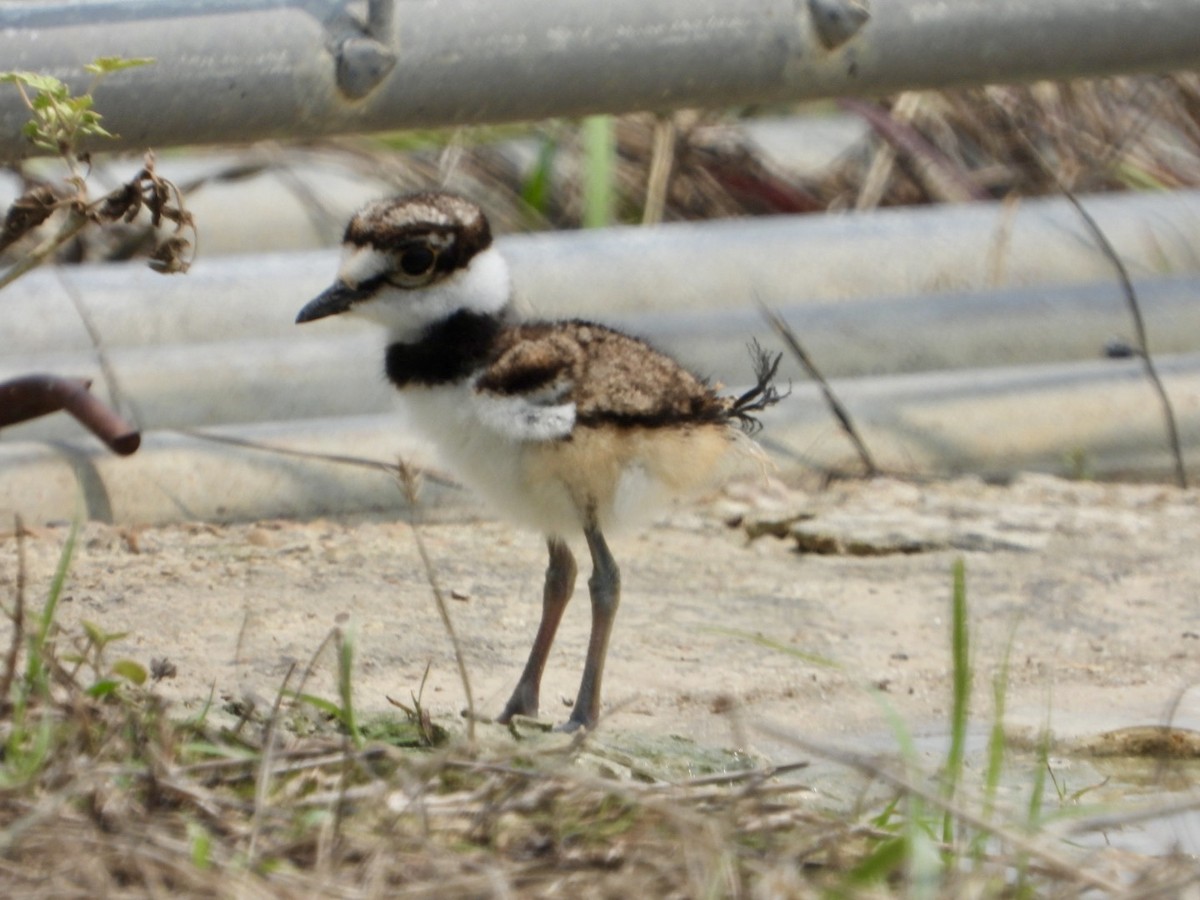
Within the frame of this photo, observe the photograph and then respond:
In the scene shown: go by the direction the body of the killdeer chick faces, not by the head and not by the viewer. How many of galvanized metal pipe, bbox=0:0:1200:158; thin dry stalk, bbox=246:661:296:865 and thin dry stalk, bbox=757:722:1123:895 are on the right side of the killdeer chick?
1

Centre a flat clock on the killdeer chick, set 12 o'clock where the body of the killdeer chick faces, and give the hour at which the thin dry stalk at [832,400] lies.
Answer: The thin dry stalk is roughly at 4 o'clock from the killdeer chick.

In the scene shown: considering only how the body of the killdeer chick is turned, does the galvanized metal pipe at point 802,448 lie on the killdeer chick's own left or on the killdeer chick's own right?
on the killdeer chick's own right

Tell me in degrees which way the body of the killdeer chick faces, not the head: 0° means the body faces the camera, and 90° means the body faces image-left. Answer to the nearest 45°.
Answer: approximately 90°

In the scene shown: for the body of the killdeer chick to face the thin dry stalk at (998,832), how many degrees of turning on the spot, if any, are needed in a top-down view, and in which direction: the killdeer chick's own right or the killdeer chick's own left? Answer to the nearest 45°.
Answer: approximately 135° to the killdeer chick's own left

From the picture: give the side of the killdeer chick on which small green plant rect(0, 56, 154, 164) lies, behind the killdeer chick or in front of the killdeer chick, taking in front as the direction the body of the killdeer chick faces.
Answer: in front

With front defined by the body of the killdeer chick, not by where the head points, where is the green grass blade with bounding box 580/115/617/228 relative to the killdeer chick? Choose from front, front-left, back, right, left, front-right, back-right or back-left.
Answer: right

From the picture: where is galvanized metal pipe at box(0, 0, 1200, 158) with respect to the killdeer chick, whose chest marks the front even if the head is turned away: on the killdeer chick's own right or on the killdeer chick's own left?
on the killdeer chick's own right

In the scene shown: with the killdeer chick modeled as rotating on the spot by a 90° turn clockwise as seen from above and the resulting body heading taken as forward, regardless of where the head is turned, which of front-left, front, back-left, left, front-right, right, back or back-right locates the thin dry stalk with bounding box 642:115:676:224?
front

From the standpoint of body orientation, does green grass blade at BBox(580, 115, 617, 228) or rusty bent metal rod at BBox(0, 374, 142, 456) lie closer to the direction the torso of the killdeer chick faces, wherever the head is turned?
the rusty bent metal rod

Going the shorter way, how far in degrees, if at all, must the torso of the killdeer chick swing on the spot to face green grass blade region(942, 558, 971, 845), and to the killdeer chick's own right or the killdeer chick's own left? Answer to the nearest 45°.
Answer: approximately 135° to the killdeer chick's own left

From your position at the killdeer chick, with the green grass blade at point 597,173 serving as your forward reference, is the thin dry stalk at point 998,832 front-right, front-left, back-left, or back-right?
back-right

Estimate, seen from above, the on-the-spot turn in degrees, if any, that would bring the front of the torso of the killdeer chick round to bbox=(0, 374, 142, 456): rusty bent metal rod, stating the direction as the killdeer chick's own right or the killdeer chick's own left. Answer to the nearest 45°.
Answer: approximately 45° to the killdeer chick's own right

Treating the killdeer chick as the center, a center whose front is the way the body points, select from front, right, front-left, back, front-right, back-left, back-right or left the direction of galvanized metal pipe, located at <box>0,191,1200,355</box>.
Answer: right
